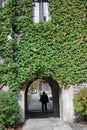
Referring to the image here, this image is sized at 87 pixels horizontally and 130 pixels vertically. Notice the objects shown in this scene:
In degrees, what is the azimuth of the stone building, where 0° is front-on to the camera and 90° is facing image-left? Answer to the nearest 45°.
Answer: approximately 0°

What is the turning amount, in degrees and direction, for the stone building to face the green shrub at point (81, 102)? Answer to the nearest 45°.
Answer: approximately 45° to its left
